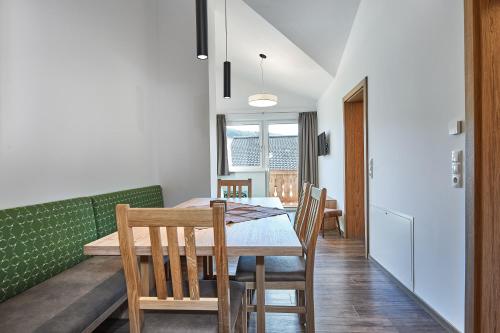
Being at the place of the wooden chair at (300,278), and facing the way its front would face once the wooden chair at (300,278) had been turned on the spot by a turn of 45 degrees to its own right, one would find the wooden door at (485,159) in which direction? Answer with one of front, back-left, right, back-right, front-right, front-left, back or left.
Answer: back-right

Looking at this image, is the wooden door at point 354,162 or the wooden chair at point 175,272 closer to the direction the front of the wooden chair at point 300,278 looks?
the wooden chair

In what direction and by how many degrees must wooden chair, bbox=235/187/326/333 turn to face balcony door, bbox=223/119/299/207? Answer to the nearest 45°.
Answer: approximately 90° to its right

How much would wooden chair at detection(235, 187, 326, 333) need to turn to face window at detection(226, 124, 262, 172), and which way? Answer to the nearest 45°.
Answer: approximately 90° to its right

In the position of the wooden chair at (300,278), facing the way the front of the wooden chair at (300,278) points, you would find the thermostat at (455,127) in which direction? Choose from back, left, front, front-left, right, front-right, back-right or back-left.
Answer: back

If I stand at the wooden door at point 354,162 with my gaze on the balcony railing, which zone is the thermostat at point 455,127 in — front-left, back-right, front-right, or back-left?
back-left

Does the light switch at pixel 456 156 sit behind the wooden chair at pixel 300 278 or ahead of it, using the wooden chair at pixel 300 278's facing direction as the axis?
behind

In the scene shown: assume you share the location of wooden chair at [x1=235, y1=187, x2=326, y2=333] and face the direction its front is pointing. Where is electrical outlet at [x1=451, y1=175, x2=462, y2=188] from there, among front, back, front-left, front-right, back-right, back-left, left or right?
back

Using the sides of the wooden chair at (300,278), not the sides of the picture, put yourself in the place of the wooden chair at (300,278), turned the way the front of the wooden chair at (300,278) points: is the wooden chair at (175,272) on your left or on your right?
on your left

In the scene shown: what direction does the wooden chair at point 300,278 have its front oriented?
to the viewer's left

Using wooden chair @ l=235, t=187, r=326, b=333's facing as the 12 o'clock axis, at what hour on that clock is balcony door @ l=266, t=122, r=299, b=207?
The balcony door is roughly at 3 o'clock from the wooden chair.

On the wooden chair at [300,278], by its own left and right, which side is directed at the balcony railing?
right
